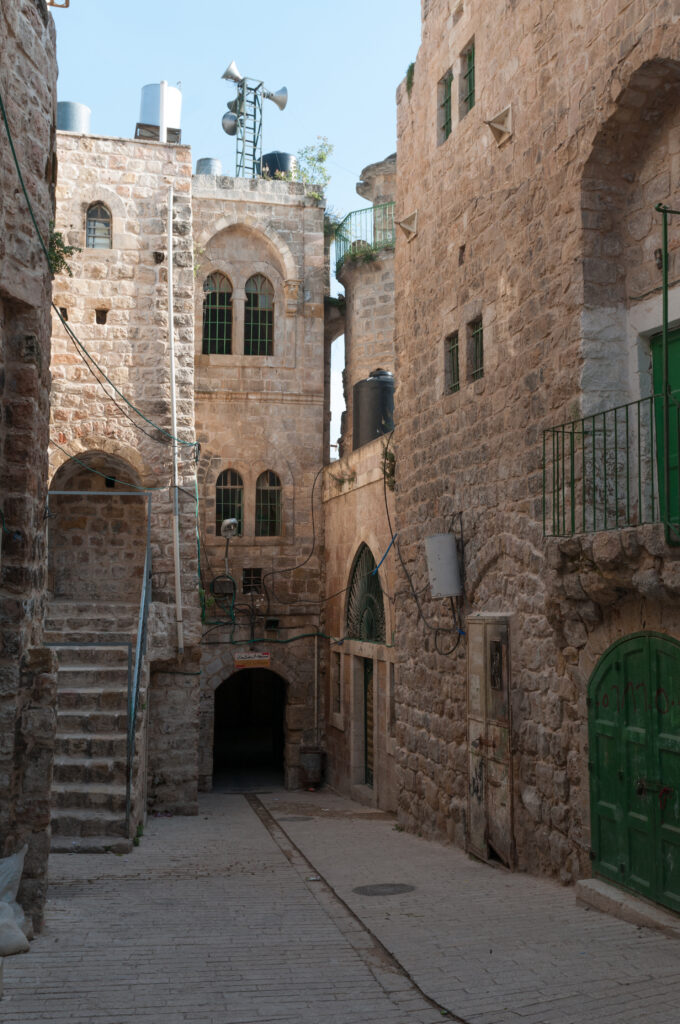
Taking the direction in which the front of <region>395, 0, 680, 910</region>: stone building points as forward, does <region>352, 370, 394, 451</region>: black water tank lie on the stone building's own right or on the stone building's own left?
on the stone building's own right

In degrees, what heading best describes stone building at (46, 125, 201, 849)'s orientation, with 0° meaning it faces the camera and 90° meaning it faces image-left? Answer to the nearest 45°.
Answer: approximately 0°

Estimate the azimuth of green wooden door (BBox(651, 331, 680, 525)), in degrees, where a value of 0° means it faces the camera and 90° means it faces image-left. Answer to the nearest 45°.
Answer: approximately 45°

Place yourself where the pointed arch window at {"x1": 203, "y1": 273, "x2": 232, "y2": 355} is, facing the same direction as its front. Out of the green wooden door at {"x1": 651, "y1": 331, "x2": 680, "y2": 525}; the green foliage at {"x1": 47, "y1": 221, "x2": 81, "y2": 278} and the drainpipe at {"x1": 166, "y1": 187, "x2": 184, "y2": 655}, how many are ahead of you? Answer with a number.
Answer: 3

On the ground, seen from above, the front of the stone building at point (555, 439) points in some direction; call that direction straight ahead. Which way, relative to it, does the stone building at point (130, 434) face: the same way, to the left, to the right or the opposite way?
to the left
